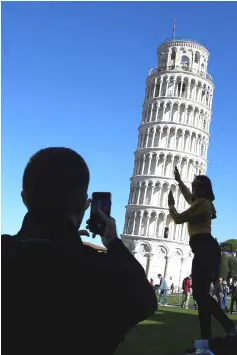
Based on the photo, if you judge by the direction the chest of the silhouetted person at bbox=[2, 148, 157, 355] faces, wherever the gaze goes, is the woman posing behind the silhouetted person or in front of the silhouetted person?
in front

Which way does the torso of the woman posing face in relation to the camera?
to the viewer's left

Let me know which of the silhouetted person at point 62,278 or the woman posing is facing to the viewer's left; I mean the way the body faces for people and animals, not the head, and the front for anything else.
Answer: the woman posing

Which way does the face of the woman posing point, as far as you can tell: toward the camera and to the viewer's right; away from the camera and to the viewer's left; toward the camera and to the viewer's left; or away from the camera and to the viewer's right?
toward the camera and to the viewer's left

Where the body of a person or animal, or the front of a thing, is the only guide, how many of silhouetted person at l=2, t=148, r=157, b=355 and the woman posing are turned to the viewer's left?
1

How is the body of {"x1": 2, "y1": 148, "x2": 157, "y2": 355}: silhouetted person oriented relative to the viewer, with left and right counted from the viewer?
facing away from the viewer and to the right of the viewer

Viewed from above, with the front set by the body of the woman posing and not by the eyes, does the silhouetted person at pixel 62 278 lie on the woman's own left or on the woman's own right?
on the woman's own left
